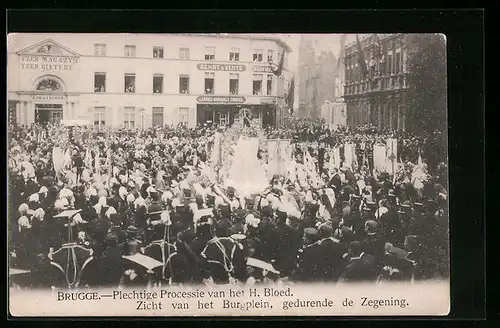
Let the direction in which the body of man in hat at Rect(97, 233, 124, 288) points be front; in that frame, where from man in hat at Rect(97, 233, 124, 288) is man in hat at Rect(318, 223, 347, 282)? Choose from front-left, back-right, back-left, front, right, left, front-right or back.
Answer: right

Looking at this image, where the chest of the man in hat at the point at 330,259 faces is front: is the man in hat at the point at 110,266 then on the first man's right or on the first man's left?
on the first man's left

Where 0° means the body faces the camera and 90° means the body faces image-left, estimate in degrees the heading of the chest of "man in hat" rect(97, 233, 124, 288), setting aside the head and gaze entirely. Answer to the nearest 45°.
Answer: approximately 180°

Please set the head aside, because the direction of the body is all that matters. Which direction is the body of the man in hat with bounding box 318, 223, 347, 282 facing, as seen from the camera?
away from the camera

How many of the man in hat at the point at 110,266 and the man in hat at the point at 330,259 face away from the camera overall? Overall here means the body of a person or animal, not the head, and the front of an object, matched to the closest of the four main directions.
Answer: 2

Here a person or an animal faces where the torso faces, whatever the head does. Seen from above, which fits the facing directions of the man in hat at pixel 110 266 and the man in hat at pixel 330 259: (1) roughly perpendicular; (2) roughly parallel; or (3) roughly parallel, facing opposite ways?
roughly parallel
